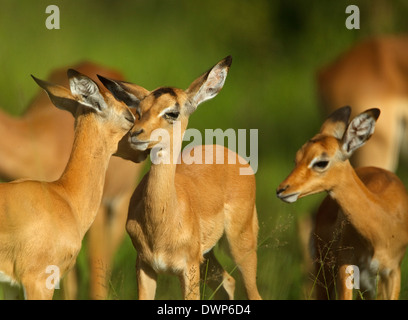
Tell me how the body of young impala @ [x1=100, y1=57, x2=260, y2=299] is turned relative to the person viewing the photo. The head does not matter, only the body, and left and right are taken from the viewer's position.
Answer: facing the viewer and to the left of the viewer

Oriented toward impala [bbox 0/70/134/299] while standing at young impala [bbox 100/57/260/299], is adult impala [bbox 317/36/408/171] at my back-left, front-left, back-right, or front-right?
back-right

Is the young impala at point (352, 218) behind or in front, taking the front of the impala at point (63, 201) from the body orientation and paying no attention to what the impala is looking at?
in front

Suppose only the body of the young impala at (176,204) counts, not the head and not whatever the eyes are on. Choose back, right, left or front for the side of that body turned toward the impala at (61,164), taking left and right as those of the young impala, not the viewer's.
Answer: right

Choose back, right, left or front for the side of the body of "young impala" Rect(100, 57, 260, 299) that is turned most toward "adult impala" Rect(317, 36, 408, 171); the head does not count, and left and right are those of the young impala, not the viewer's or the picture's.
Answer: back

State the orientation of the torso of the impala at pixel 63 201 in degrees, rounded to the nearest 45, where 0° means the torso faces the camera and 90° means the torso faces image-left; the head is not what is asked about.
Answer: approximately 270°
